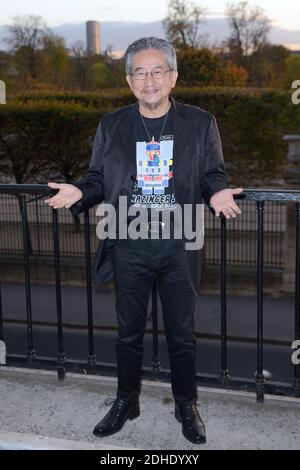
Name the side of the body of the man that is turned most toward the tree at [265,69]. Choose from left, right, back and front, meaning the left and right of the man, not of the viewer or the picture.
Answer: back

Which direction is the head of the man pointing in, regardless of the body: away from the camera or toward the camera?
toward the camera

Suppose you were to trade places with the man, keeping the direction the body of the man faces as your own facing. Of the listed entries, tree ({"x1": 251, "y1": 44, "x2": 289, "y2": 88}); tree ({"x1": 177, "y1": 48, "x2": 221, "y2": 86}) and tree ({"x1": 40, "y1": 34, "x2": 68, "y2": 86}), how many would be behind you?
3

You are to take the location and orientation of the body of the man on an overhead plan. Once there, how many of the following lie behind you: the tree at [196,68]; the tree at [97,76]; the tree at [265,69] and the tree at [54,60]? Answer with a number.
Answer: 4

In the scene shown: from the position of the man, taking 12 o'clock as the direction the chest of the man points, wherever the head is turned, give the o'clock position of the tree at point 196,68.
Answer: The tree is roughly at 6 o'clock from the man.

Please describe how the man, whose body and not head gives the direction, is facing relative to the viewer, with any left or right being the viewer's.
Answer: facing the viewer

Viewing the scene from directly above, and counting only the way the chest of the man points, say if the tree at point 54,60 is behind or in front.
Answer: behind

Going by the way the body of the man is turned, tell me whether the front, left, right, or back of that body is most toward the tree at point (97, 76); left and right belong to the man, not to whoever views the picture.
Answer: back
